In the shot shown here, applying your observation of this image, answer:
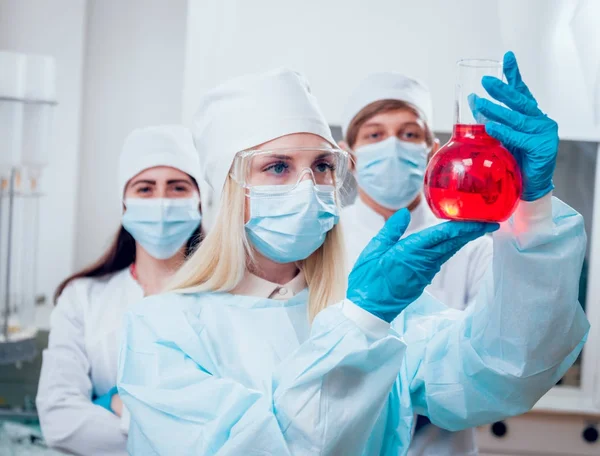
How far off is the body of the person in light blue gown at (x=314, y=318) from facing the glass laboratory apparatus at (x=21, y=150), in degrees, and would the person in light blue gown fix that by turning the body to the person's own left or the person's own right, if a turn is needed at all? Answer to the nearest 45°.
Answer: approximately 180°

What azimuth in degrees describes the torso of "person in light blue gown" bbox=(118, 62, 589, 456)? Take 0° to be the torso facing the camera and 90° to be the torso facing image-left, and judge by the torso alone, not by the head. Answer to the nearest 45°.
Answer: approximately 315°

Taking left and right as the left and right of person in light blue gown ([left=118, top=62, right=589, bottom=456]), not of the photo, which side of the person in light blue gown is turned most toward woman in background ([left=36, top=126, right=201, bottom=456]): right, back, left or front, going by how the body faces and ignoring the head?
back
